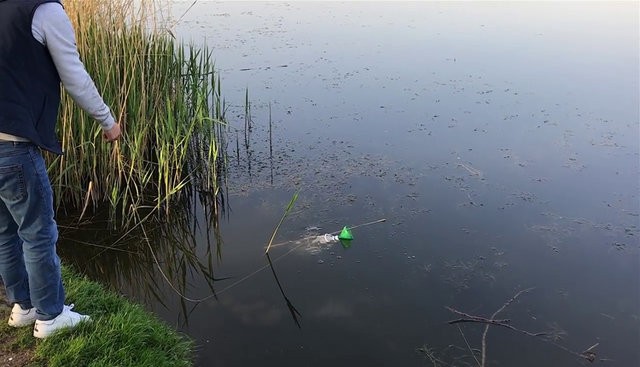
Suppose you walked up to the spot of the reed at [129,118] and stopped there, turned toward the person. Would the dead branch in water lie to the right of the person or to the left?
left

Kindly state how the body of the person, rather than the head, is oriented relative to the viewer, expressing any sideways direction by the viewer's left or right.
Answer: facing away from the viewer and to the right of the viewer

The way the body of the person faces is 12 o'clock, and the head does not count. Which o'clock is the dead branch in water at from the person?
The dead branch in water is roughly at 2 o'clock from the person.
